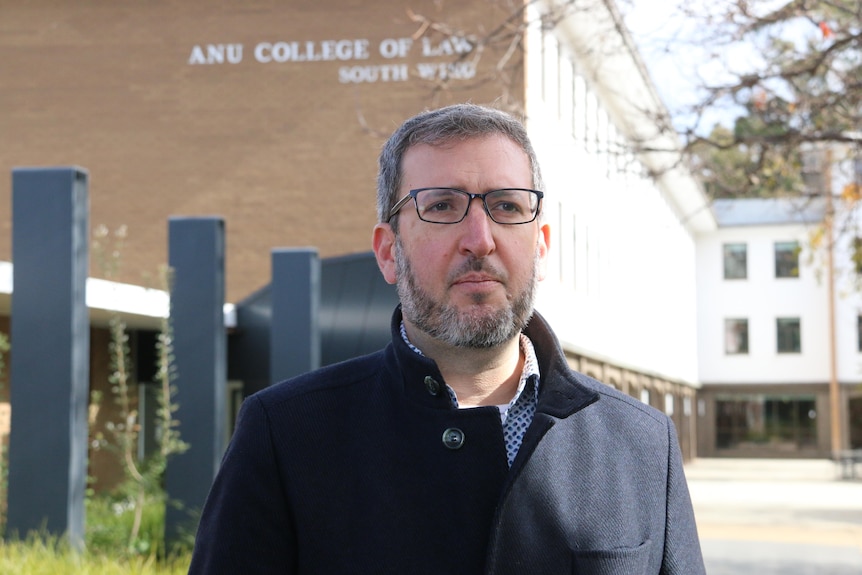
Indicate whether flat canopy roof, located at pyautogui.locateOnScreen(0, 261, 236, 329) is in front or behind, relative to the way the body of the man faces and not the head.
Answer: behind

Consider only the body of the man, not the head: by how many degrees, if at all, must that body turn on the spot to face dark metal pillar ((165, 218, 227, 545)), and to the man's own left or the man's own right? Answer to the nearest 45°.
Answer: approximately 180°

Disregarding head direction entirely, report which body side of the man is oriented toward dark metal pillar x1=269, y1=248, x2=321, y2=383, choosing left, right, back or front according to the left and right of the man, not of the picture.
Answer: back

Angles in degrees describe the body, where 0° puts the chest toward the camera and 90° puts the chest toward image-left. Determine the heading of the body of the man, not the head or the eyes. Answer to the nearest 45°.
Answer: approximately 0°

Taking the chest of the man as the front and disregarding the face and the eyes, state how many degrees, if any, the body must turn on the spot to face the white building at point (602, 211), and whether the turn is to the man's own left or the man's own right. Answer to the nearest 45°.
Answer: approximately 180°
